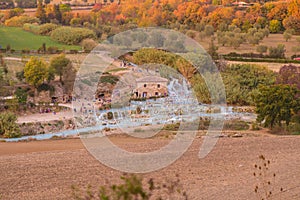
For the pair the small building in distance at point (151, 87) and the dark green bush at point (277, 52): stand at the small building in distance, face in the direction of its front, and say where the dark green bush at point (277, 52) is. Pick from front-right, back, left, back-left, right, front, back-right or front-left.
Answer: back-left

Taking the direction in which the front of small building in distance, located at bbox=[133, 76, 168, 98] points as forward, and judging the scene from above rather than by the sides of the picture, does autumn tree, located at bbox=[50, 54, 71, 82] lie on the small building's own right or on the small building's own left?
on the small building's own right

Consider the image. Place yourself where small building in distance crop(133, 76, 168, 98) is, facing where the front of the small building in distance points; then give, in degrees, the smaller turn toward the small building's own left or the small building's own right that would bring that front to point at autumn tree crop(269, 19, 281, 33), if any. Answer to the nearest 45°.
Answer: approximately 135° to the small building's own left

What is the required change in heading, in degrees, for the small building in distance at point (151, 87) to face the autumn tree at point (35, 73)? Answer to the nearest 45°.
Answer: approximately 90° to its right

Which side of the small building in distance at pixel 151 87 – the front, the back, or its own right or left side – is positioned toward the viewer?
front

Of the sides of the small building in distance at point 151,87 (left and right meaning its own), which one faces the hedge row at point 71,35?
back
